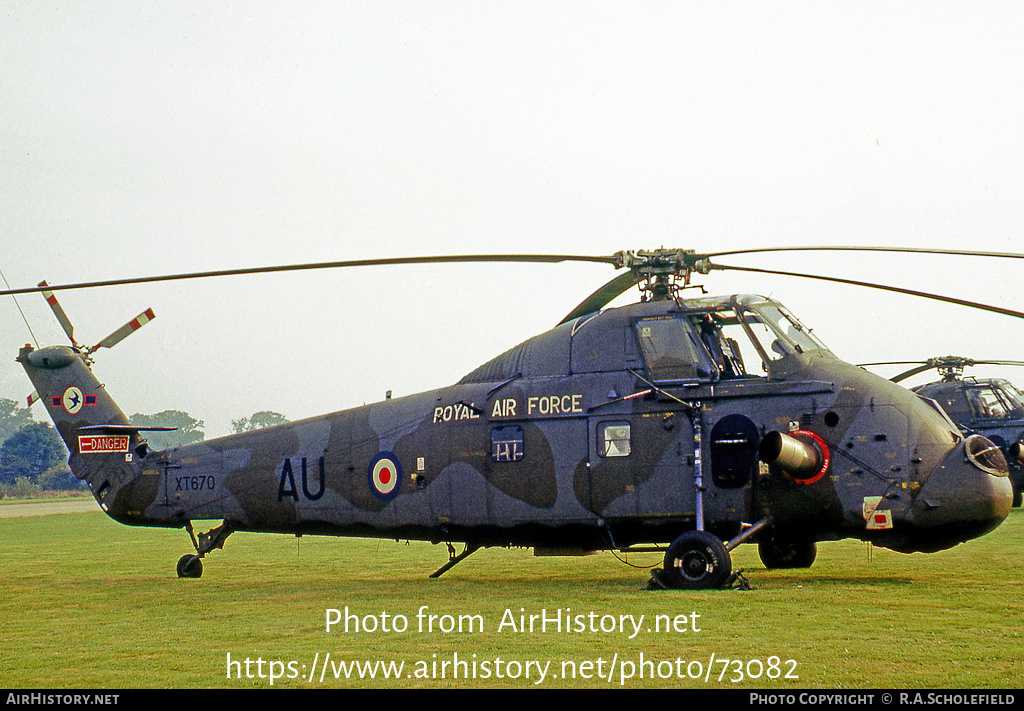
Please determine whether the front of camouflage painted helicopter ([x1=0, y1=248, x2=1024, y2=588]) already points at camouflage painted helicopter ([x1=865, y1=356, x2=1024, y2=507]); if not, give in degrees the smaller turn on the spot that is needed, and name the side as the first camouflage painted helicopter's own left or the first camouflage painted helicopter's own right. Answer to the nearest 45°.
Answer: approximately 45° to the first camouflage painted helicopter's own left

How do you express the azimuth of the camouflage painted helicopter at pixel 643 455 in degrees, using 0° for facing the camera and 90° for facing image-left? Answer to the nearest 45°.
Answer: approximately 270°
